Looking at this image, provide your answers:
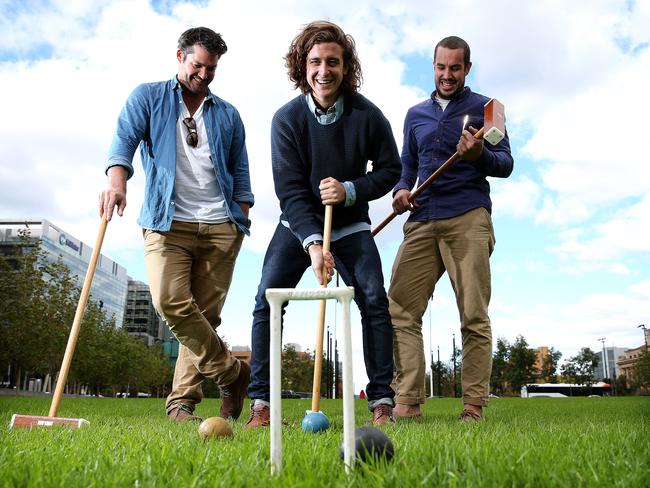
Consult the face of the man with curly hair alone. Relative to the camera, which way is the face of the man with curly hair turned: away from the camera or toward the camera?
toward the camera

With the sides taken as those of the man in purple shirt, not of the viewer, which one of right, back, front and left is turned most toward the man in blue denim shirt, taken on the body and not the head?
right

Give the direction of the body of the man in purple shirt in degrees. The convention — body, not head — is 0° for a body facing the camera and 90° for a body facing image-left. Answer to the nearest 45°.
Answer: approximately 0°

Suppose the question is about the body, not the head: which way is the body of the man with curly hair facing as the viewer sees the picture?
toward the camera

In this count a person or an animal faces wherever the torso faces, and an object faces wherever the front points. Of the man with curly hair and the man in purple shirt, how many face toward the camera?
2

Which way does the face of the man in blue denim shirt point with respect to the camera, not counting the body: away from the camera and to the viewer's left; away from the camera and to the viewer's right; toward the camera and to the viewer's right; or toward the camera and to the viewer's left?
toward the camera and to the viewer's right

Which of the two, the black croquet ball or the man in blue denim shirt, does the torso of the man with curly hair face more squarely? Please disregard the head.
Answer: the black croquet ball

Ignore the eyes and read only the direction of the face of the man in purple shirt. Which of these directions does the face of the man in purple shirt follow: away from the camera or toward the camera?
toward the camera

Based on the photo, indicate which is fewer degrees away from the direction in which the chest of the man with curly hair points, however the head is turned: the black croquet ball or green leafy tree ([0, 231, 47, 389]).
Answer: the black croquet ball

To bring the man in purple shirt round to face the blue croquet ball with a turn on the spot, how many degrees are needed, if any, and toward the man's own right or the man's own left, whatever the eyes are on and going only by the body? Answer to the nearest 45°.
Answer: approximately 45° to the man's own right

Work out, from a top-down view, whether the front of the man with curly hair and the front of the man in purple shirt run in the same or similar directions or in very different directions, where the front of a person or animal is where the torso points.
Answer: same or similar directions

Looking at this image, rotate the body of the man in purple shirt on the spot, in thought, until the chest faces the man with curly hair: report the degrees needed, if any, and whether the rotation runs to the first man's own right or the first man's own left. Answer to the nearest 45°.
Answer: approximately 45° to the first man's own right
